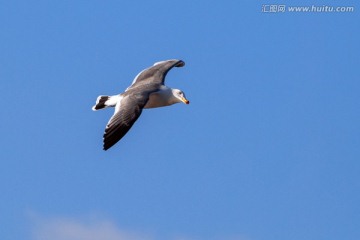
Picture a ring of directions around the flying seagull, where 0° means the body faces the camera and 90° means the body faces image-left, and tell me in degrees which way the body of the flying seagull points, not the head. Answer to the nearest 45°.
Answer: approximately 270°
